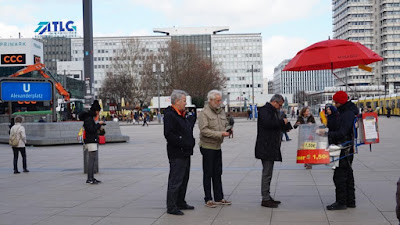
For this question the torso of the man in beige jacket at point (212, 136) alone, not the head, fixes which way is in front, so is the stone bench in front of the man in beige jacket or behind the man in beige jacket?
behind

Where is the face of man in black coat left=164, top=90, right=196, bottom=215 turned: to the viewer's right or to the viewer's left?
to the viewer's right

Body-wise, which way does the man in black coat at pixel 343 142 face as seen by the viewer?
to the viewer's left

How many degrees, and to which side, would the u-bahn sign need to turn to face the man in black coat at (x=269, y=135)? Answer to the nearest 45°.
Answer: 0° — it already faces them

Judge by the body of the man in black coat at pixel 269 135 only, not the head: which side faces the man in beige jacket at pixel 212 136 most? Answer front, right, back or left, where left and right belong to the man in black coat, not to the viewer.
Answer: back

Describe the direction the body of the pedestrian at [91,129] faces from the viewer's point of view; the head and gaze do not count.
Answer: to the viewer's right

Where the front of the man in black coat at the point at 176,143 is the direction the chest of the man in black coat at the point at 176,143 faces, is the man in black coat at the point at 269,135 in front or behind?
in front

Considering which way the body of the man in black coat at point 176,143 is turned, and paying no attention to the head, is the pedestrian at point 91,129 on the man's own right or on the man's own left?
on the man's own left

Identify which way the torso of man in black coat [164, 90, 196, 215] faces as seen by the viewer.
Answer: to the viewer's right

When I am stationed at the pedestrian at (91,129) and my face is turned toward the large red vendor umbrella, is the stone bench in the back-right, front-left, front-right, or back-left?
back-left

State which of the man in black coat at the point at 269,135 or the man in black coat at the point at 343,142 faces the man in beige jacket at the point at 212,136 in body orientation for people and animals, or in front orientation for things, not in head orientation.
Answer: the man in black coat at the point at 343,142

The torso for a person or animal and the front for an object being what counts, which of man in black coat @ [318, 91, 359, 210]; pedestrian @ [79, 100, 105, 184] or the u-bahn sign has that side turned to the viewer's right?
the pedestrian

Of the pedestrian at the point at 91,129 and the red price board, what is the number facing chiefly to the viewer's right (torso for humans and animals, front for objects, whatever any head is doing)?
1
